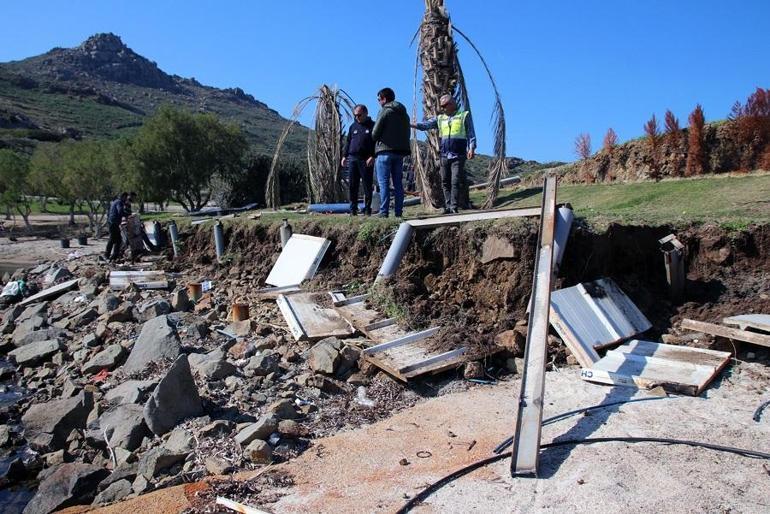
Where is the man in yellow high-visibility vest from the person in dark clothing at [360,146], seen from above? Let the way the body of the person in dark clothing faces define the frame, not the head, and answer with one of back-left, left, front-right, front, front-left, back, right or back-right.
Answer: front-left

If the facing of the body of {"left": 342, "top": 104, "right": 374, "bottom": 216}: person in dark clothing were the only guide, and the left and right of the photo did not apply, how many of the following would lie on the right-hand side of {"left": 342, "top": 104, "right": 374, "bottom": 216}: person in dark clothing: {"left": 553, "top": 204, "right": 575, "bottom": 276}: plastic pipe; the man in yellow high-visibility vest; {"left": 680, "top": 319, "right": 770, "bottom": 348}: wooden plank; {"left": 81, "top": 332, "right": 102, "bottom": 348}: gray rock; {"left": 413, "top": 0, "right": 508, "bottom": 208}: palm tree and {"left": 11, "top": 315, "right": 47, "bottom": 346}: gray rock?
2

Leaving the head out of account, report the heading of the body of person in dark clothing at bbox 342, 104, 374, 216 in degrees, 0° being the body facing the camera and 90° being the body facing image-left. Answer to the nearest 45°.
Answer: approximately 0°

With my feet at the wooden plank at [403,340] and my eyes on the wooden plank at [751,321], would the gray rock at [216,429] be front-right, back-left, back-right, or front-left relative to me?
back-right

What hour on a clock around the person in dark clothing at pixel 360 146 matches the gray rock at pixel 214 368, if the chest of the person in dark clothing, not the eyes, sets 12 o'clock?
The gray rock is roughly at 1 o'clock from the person in dark clothing.

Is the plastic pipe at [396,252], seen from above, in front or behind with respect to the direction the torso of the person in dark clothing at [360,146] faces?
in front

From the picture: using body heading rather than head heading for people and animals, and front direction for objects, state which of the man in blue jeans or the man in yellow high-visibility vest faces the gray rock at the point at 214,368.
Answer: the man in yellow high-visibility vest

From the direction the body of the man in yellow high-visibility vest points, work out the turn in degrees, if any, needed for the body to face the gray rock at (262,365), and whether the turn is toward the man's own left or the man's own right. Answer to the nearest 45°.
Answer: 0° — they already face it

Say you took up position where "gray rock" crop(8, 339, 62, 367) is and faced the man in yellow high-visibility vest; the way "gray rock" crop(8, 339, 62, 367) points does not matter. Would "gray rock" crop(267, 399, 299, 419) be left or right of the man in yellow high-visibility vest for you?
right

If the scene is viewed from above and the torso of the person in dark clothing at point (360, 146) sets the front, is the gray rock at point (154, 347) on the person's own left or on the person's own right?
on the person's own right

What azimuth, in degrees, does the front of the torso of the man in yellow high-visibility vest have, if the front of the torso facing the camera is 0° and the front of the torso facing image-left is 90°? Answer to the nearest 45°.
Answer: approximately 45°

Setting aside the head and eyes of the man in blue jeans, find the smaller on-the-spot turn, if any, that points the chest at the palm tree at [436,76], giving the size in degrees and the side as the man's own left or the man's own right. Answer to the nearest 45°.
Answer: approximately 45° to the man's own right

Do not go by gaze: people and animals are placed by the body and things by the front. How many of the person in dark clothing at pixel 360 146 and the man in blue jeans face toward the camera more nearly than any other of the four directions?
1
